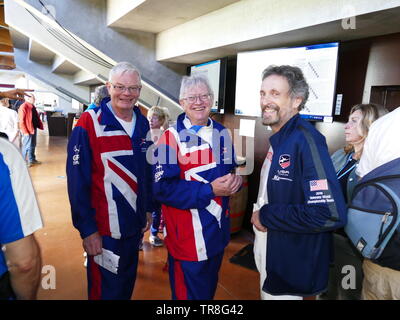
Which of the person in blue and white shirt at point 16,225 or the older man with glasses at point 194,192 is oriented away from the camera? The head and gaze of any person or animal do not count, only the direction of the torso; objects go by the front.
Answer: the person in blue and white shirt

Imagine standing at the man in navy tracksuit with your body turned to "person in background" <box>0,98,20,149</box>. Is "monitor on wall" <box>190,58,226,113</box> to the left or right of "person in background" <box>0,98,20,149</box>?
right

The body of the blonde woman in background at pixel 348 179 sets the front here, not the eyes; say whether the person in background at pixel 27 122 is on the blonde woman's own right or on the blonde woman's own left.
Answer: on the blonde woman's own right

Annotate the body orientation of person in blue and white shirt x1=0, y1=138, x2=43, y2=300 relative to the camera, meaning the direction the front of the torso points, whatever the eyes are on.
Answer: away from the camera

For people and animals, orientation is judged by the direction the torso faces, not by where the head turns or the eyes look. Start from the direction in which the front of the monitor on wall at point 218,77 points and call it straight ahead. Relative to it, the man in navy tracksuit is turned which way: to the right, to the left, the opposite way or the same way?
the same way

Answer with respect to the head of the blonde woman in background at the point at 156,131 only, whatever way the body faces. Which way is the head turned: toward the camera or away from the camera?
toward the camera

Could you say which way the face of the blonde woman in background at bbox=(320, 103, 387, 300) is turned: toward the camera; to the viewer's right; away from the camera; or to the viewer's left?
to the viewer's left

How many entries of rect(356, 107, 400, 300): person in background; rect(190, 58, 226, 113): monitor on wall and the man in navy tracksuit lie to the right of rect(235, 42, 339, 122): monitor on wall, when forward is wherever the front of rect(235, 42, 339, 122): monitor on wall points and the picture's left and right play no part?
1

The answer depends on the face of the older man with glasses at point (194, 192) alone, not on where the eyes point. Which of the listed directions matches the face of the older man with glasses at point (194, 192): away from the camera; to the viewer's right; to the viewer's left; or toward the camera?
toward the camera

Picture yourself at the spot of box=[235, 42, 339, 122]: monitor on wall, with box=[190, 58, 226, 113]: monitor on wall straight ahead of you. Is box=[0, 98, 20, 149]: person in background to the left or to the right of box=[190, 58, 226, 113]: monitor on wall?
left

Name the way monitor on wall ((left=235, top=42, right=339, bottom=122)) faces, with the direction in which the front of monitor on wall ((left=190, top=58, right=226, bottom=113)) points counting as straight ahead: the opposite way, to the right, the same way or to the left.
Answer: the same way

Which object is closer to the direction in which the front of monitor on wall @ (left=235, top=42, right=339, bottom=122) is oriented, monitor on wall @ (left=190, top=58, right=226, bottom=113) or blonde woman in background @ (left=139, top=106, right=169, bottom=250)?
the blonde woman in background

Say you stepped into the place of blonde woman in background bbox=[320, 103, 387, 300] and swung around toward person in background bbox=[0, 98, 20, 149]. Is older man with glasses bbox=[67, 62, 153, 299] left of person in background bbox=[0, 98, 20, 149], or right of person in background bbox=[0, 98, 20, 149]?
left

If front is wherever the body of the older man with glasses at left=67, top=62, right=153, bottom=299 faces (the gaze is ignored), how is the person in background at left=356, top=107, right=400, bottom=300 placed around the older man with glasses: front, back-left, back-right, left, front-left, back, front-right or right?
front

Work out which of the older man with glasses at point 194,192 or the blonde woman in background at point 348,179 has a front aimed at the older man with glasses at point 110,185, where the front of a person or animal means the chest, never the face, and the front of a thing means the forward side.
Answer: the blonde woman in background

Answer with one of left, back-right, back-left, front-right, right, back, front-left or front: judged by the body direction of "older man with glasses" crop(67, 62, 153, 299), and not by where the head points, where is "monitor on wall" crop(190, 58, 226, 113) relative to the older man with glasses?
left
